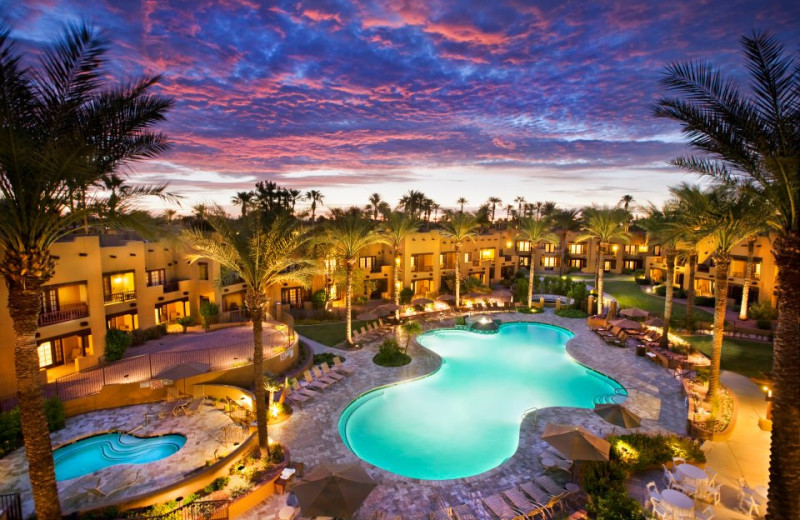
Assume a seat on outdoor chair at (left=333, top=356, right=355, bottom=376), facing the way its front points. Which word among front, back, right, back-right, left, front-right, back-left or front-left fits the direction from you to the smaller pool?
right

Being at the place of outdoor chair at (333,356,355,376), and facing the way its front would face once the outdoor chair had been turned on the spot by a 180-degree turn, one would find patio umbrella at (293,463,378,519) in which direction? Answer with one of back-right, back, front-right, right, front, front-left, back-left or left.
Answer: back-left

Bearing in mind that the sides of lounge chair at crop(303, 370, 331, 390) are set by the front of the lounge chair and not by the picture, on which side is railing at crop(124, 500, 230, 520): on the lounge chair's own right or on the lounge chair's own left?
on the lounge chair's own right

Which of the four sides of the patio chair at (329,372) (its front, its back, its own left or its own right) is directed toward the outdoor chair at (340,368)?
left

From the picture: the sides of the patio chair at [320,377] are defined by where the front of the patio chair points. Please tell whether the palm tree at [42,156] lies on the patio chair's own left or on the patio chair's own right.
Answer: on the patio chair's own right

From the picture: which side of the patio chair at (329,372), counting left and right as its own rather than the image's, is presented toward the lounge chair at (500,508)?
front

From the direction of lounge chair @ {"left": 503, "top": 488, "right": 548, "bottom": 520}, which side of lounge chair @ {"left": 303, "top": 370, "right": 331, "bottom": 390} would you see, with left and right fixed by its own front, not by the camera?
front

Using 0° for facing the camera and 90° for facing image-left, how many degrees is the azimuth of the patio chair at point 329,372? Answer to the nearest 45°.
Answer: approximately 315°

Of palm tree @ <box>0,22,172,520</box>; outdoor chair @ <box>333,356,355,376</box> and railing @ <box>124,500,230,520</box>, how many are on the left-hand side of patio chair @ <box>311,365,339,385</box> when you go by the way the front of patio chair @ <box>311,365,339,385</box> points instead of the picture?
1

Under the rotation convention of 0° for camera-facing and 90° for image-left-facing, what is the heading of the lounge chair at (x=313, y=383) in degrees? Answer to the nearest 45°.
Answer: approximately 315°

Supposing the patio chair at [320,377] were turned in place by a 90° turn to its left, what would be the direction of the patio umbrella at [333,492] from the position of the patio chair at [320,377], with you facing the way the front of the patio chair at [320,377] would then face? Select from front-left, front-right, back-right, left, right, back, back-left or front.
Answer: back-right

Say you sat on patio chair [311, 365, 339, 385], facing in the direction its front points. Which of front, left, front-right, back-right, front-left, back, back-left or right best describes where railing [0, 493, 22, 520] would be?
right
